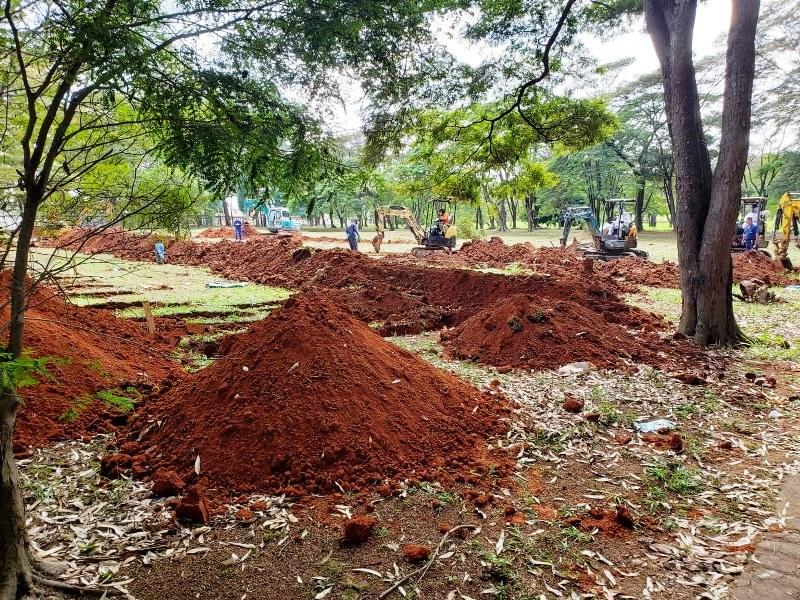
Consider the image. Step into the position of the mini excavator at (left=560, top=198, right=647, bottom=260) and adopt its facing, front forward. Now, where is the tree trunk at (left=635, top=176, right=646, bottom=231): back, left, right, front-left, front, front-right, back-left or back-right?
right

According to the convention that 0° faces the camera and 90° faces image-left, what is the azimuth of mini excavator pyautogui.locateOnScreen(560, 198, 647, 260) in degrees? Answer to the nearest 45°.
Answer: approximately 90°

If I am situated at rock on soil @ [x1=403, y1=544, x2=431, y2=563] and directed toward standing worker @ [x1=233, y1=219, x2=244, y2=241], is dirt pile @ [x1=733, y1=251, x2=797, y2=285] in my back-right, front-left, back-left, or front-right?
front-right

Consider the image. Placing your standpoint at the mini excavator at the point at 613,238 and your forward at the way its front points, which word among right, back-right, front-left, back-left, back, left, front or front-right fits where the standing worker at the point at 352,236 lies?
front

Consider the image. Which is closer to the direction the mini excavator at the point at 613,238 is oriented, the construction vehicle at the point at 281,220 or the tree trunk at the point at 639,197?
the construction vehicle

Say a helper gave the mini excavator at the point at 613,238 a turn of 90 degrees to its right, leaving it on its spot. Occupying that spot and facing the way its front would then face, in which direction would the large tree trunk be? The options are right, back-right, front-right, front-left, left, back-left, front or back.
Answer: back

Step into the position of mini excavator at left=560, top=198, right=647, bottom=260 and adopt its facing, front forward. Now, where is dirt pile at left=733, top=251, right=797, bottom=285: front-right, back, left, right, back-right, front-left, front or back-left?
back-left

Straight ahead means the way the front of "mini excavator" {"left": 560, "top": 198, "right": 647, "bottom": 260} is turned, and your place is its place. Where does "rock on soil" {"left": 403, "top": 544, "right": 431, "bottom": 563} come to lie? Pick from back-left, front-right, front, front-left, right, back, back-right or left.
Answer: left

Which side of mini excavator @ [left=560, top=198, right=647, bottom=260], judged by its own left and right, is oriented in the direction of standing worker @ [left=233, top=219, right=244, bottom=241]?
front

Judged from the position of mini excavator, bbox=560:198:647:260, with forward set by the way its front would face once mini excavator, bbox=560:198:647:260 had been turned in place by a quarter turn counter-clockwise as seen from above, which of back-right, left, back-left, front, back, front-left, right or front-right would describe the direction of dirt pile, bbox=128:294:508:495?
front

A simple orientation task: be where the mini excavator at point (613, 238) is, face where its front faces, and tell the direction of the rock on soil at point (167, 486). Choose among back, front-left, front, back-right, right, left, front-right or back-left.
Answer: left

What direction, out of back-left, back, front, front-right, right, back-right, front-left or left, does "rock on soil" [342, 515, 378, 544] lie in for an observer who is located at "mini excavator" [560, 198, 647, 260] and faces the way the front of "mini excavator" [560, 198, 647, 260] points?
left

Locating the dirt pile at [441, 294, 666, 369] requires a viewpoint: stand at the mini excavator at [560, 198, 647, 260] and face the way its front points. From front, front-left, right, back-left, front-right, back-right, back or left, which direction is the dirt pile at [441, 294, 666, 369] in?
left

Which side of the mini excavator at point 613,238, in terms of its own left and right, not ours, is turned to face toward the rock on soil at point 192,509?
left

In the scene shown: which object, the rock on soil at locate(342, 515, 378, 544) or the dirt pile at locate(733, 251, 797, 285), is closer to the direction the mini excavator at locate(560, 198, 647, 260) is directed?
the rock on soil
